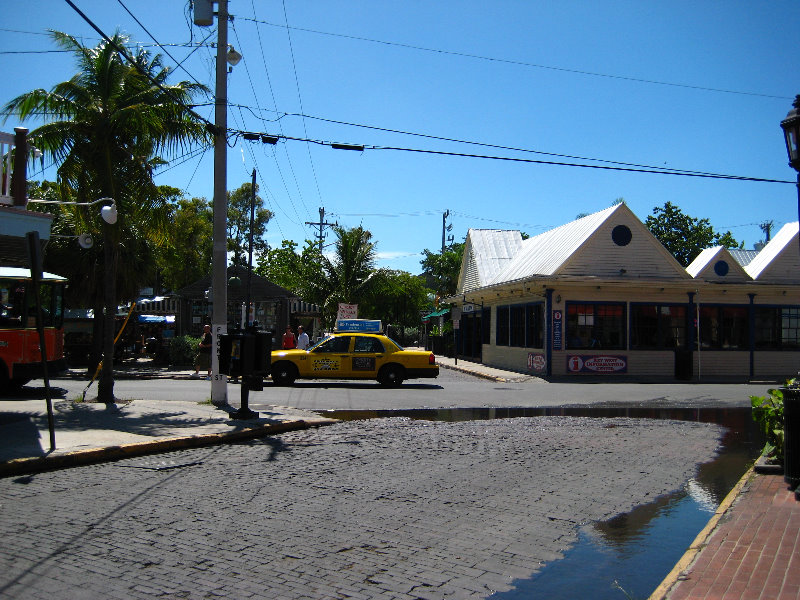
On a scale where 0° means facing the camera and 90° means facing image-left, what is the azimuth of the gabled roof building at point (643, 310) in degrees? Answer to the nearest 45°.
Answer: approximately 0°

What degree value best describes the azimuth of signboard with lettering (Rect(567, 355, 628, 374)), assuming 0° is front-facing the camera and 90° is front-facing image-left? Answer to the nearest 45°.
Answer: approximately 0°

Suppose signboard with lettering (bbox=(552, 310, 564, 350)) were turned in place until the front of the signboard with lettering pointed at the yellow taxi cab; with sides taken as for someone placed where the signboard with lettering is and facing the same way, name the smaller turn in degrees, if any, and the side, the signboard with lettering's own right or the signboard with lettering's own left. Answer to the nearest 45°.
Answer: approximately 45° to the signboard with lettering's own right

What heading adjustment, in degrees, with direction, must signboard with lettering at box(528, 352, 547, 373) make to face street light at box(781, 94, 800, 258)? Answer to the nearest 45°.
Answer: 0° — it already faces it

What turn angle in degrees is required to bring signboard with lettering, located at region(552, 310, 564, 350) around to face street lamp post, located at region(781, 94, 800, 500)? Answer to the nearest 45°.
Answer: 0° — it already faces it

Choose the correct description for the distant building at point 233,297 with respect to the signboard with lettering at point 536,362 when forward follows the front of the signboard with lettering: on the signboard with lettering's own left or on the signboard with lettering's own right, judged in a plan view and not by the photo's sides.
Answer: on the signboard with lettering's own right

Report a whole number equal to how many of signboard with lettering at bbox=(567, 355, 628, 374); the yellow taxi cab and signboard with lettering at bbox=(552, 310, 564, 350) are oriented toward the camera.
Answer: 2

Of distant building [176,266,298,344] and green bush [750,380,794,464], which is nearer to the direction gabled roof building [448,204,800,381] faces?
the green bush

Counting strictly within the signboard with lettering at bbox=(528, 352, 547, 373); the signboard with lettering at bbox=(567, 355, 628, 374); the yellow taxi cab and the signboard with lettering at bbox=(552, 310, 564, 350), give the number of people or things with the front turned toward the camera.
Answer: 3
